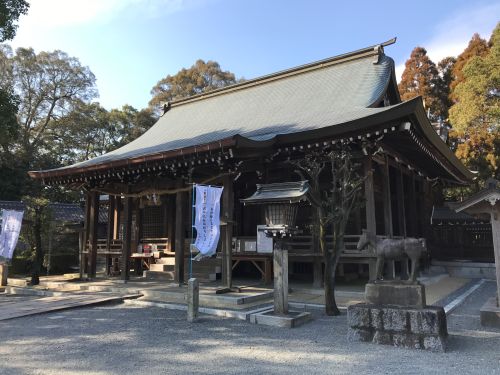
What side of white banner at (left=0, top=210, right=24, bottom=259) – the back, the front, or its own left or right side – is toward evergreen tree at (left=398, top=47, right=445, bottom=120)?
left

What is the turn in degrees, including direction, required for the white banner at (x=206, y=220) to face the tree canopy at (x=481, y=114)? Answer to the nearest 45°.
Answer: approximately 135° to its left

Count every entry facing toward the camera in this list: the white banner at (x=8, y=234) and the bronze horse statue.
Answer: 1

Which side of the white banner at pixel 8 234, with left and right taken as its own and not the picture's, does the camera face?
front

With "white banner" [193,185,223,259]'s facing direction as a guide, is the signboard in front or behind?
behind

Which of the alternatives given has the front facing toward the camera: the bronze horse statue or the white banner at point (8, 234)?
the white banner

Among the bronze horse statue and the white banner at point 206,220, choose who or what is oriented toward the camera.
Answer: the white banner

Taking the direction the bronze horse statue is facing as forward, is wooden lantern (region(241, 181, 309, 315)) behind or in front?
in front

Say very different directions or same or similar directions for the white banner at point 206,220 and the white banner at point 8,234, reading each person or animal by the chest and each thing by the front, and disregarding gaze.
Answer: same or similar directions

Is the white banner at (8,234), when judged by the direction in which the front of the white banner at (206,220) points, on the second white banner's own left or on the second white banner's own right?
on the second white banner's own right

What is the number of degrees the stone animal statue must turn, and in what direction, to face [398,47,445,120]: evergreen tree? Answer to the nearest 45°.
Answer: approximately 90° to its right

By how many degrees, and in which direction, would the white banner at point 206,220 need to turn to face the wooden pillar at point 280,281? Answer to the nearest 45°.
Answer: approximately 45° to its left

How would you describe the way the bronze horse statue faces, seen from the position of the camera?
facing to the left of the viewer

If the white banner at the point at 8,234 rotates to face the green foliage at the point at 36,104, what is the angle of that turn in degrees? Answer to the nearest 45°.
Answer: approximately 180°

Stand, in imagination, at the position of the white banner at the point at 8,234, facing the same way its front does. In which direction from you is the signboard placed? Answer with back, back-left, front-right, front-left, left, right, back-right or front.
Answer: front-left

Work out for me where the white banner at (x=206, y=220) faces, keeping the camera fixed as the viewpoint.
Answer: facing the viewer

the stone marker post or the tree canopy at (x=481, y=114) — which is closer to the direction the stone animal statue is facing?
the stone marker post
